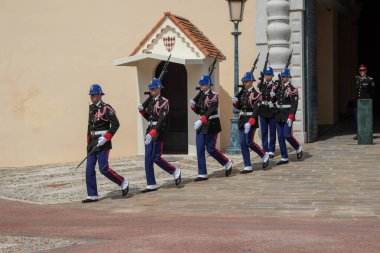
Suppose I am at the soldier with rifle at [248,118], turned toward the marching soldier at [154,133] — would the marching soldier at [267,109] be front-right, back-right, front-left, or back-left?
back-right

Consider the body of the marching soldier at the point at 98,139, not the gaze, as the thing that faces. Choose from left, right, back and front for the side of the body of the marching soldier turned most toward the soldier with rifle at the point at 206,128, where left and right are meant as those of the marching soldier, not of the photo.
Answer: back

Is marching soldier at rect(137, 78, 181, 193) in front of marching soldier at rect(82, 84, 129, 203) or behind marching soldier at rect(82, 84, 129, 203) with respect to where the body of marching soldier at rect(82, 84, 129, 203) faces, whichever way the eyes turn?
behind

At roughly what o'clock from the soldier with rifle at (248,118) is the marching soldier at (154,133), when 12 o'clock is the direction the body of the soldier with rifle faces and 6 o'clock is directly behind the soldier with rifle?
The marching soldier is roughly at 12 o'clock from the soldier with rifle.

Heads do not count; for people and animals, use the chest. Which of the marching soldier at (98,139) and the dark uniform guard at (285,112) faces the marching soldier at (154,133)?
the dark uniform guard

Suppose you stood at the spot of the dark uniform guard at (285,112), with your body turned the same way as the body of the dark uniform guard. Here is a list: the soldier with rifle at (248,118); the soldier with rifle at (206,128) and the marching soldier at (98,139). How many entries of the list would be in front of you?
3

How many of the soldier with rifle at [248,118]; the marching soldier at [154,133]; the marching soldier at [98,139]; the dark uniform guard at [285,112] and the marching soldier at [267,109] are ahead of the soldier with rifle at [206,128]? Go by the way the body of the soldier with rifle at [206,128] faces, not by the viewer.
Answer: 2
